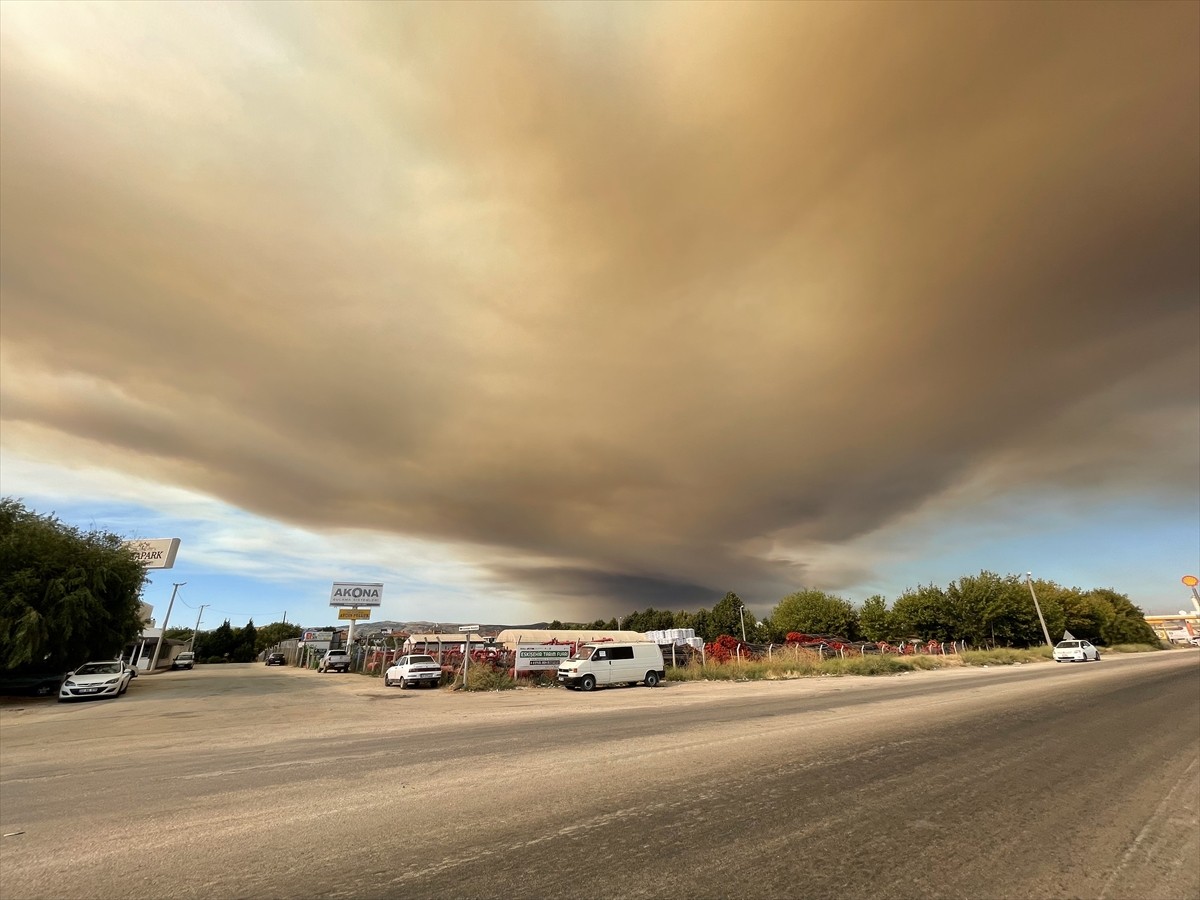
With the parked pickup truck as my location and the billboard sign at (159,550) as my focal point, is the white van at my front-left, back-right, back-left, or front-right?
back-left

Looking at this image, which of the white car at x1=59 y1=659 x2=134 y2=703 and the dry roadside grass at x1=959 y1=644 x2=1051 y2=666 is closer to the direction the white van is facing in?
the white car

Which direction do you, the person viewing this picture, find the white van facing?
facing the viewer and to the left of the viewer

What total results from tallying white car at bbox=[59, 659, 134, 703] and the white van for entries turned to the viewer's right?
0

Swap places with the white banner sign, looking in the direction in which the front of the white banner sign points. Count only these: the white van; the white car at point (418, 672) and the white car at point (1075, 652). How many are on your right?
1

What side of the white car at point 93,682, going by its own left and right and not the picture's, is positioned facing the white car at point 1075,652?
left

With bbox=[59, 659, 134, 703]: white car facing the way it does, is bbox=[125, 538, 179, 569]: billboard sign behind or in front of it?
behind

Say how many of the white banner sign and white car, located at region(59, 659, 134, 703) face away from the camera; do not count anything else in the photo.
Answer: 0

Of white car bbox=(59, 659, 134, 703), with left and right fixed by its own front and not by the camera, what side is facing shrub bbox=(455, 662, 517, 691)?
left

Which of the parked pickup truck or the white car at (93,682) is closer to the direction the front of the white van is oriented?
the white car

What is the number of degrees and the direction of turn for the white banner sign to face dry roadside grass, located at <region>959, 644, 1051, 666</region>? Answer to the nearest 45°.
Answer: approximately 90° to its left

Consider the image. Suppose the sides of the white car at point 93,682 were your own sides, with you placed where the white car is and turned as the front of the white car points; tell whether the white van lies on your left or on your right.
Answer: on your left

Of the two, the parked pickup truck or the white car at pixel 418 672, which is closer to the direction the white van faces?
the white car

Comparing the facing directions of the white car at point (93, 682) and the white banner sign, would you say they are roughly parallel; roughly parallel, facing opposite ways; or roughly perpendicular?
roughly parallel

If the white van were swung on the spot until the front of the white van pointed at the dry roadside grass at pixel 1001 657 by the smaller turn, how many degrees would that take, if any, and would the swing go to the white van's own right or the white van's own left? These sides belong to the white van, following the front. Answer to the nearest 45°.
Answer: approximately 180°

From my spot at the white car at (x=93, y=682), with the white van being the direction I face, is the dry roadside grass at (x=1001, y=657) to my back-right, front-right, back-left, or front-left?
front-left

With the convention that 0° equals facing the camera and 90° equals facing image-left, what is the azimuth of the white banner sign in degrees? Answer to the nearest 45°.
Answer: approximately 0°

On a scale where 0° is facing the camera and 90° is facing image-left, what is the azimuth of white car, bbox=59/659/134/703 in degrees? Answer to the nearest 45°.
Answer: approximately 45°
